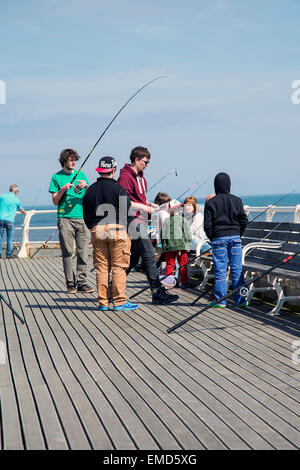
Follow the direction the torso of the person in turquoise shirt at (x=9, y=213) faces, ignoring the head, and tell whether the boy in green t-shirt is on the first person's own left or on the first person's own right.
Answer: on the first person's own right

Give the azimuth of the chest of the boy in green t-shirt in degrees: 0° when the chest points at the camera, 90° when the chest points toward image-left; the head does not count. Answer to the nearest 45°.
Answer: approximately 315°

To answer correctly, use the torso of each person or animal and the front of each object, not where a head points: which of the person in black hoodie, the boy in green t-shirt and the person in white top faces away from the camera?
the person in black hoodie

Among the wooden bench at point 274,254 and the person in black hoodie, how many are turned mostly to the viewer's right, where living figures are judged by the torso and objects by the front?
0

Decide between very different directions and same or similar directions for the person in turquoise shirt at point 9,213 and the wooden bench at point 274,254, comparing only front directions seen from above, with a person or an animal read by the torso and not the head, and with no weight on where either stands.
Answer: very different directions

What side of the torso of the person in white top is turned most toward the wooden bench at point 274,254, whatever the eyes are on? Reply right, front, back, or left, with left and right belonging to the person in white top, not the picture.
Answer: left

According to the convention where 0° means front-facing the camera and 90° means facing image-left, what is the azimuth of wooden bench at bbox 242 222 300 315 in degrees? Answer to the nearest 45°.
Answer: approximately 45°

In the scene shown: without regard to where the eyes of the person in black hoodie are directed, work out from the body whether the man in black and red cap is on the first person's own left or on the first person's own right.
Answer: on the first person's own left

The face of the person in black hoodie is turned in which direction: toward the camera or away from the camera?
away from the camera

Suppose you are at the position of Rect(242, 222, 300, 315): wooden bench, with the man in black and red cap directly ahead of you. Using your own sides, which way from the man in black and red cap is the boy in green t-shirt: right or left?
right

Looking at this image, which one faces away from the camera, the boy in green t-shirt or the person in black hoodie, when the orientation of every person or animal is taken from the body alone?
the person in black hoodie

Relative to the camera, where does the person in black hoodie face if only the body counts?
away from the camera

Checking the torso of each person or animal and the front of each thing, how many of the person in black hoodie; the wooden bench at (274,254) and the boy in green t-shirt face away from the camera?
1
